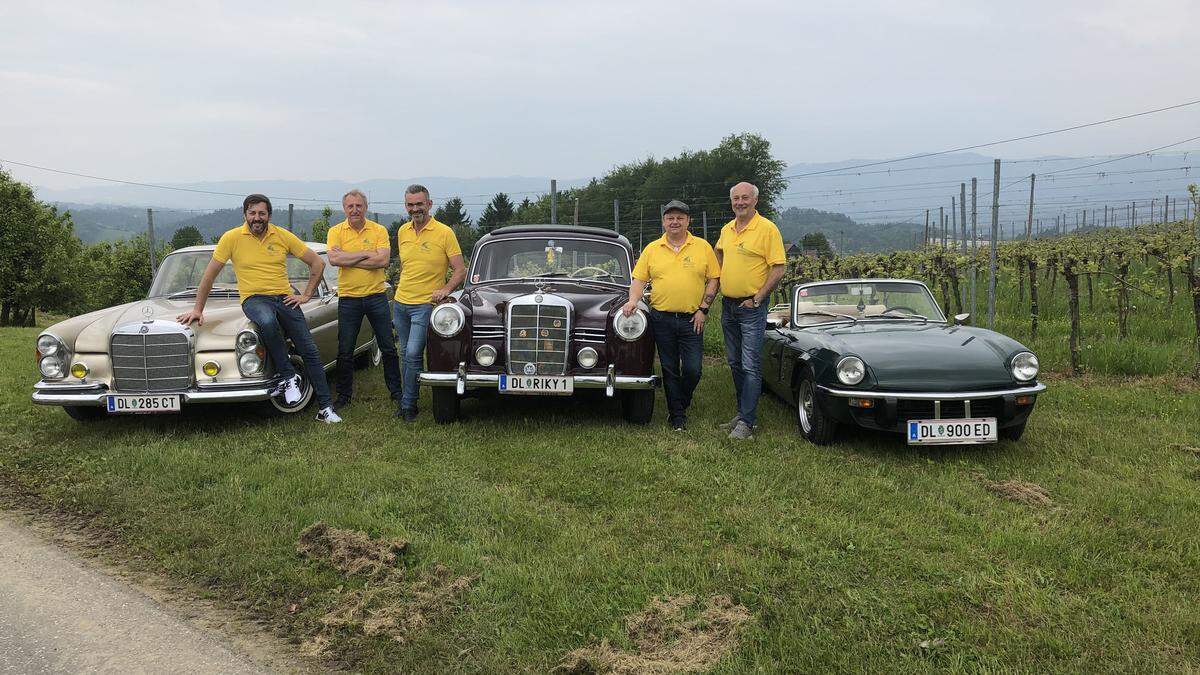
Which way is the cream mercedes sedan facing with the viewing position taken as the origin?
facing the viewer and to the left of the viewer

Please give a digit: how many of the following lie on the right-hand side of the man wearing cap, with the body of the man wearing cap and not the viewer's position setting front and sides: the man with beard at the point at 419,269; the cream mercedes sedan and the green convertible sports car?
2

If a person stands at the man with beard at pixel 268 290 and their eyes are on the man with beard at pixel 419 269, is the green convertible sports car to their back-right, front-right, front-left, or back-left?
front-right

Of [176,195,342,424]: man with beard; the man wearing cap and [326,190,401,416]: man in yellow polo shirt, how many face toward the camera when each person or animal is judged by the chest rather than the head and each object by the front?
3

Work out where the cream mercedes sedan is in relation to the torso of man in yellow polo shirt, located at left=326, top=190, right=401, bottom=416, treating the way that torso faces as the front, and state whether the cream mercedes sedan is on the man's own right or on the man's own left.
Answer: on the man's own right

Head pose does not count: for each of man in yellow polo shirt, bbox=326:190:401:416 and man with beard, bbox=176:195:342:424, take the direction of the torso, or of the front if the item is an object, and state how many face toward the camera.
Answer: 2

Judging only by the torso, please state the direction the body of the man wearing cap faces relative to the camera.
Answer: toward the camera

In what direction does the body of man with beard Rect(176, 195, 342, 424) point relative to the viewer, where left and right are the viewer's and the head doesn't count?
facing the viewer

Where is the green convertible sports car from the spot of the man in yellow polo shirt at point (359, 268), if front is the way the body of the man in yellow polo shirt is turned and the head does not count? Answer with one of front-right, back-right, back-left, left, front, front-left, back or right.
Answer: front-left

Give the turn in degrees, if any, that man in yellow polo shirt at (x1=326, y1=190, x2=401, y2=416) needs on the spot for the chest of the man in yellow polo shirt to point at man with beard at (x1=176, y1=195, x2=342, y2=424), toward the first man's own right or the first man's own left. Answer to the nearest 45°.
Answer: approximately 45° to the first man's own right

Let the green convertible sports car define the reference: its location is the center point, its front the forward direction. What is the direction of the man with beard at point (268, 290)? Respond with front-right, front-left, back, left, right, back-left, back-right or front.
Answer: back-right
